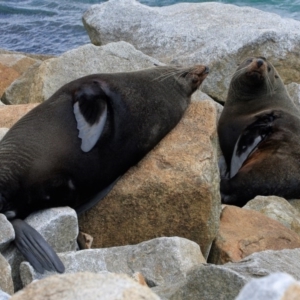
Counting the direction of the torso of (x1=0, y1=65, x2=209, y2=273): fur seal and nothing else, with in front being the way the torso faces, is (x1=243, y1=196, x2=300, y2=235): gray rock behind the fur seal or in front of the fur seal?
in front

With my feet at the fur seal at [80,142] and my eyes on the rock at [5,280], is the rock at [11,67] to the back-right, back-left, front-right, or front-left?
back-right

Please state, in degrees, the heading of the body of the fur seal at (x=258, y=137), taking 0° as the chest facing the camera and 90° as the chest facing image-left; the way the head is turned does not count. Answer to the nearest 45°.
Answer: approximately 45°

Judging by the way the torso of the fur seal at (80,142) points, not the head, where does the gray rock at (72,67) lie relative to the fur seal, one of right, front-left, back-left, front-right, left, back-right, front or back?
left

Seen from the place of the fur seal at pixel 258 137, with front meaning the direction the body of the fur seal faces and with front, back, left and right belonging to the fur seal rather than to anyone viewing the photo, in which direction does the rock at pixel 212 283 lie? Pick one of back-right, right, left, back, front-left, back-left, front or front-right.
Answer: front-left

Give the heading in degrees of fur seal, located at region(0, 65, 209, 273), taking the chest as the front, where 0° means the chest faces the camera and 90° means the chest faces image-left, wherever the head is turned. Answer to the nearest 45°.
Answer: approximately 270°

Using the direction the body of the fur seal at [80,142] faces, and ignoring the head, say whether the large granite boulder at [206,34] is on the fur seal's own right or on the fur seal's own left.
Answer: on the fur seal's own left

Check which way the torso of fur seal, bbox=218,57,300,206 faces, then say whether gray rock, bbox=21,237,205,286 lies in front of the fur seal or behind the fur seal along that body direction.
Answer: in front

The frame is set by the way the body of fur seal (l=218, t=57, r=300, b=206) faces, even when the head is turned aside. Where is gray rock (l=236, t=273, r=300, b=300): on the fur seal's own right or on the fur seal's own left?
on the fur seal's own left

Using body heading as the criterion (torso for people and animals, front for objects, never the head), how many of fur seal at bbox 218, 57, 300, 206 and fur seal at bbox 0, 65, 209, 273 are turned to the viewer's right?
1
